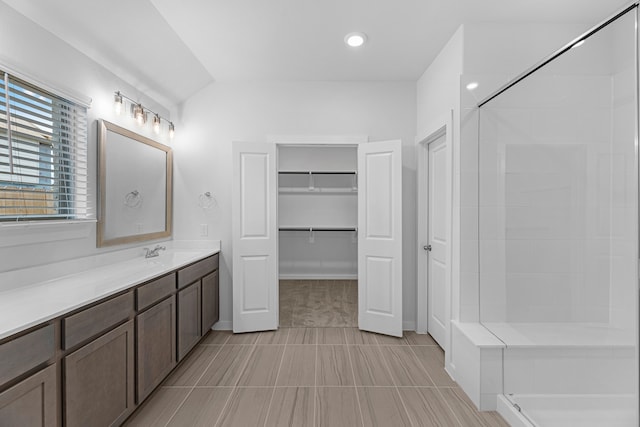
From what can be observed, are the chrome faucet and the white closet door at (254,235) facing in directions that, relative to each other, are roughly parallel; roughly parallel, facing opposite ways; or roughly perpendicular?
roughly perpendicular

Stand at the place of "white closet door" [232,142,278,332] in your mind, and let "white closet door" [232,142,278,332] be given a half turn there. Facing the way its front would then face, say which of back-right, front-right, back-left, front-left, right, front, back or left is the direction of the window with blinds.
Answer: back-left

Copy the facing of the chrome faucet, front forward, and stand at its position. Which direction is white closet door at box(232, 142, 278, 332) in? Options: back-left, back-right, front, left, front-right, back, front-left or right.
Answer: front

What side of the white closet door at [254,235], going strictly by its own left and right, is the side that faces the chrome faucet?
right

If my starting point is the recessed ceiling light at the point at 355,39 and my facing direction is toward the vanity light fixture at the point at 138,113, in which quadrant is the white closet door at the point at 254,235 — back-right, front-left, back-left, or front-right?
front-right

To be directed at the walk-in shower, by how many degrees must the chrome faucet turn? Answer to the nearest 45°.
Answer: approximately 45° to its right

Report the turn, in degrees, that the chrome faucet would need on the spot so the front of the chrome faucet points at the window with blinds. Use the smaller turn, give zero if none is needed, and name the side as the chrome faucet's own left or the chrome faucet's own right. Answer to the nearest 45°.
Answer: approximately 135° to the chrome faucet's own right

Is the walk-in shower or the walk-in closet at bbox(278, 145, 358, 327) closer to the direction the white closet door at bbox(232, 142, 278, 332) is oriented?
the walk-in shower

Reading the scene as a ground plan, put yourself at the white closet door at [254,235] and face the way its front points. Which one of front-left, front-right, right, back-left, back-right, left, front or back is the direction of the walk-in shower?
front-left

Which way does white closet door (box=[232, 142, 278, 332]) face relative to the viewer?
toward the camera

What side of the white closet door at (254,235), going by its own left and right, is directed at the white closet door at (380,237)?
left

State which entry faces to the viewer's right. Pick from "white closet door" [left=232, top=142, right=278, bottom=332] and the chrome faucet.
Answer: the chrome faucet

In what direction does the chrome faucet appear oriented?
to the viewer's right

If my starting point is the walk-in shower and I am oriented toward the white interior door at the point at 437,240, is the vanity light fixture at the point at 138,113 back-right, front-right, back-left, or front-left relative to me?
front-left
